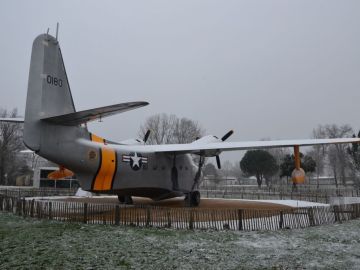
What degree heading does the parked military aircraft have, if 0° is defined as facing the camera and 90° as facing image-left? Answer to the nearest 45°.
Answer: approximately 225°
